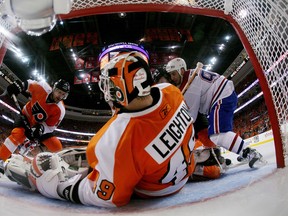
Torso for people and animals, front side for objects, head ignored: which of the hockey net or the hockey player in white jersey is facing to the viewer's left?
the hockey player in white jersey

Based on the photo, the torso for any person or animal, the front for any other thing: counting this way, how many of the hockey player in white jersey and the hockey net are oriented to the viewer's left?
1

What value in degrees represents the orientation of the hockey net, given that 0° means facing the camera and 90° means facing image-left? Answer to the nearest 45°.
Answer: approximately 180°

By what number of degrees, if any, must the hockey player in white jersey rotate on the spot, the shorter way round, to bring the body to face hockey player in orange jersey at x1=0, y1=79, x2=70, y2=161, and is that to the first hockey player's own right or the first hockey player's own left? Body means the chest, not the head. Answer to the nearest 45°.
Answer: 0° — they already face them

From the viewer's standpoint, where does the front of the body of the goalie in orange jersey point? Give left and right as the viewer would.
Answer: facing away from the viewer and to the left of the viewer

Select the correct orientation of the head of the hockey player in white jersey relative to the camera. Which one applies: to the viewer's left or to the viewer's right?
to the viewer's left

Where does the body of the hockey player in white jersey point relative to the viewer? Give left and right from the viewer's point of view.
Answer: facing to the left of the viewer
